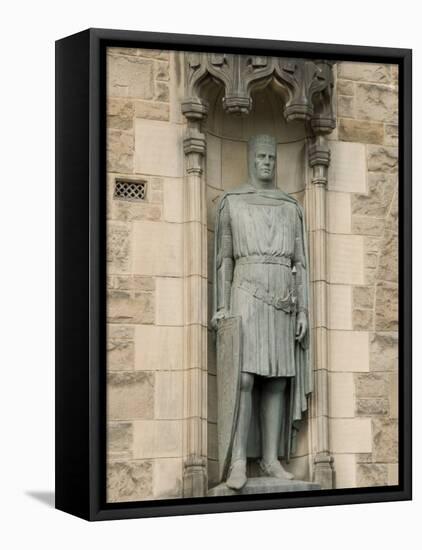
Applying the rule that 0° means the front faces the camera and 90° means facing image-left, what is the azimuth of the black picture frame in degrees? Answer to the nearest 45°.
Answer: approximately 315°
